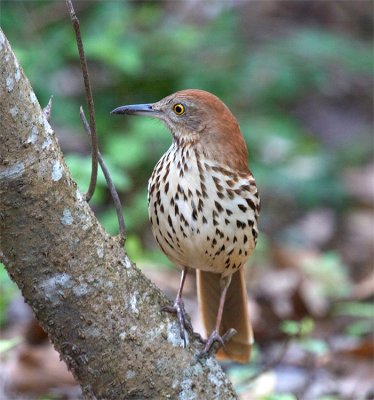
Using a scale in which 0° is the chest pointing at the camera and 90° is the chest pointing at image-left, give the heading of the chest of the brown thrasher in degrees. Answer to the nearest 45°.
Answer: approximately 45°

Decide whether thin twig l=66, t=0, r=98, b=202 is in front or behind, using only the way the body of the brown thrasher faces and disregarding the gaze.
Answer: in front
